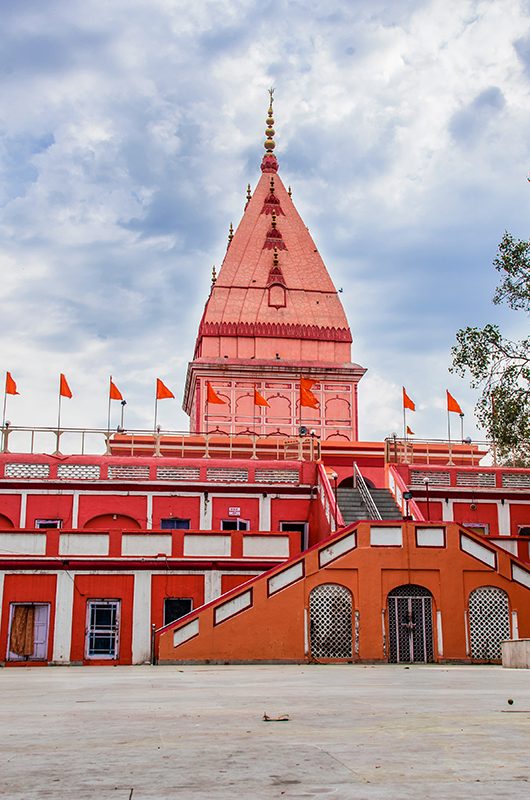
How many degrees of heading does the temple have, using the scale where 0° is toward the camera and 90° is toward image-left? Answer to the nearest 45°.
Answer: approximately 0°
